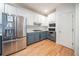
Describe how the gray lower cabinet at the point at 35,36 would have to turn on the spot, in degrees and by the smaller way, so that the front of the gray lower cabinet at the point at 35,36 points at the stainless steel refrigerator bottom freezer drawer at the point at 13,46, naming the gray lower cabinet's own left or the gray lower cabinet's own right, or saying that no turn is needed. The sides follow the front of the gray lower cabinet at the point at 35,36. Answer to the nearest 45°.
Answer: approximately 90° to the gray lower cabinet's own right

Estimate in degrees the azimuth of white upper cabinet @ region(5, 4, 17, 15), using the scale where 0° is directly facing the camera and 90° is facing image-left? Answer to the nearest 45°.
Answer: approximately 315°

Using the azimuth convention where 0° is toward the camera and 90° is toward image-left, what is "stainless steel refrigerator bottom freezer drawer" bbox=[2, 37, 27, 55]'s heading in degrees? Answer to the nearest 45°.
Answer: approximately 315°

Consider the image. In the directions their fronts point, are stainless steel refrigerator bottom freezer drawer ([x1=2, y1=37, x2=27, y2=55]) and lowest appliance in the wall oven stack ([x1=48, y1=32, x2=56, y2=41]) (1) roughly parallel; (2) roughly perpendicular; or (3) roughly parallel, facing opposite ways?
roughly perpendicular

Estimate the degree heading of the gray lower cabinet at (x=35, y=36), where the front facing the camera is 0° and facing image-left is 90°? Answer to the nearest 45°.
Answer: approximately 315°

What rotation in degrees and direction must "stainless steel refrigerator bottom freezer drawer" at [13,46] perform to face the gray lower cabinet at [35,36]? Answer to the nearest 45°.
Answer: approximately 90° to its left

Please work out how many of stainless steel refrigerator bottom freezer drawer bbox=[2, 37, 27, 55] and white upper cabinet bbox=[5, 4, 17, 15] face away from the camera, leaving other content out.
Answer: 0
